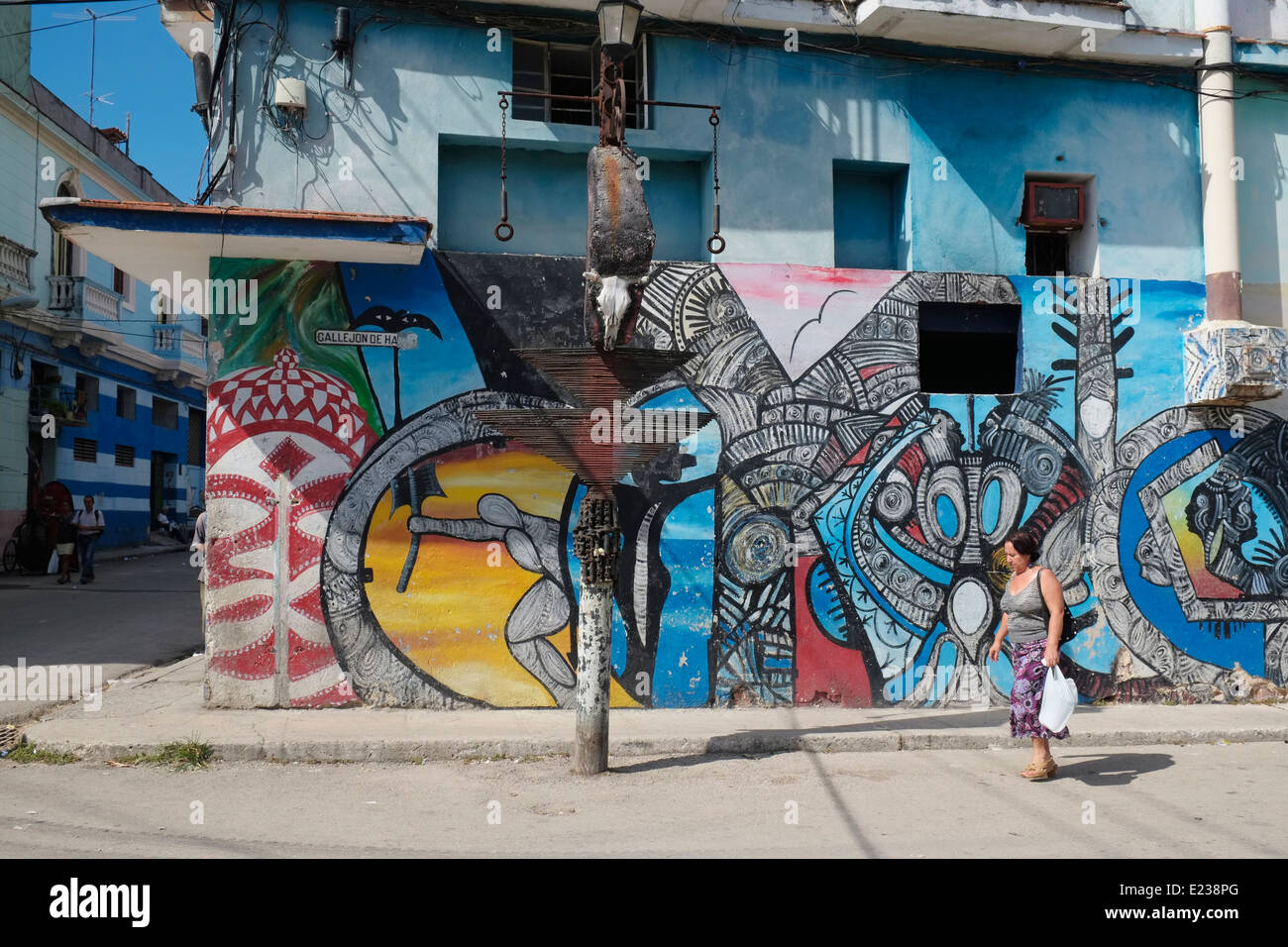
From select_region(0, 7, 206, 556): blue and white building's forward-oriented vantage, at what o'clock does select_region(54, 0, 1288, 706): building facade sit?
The building facade is roughly at 1 o'clock from the blue and white building.

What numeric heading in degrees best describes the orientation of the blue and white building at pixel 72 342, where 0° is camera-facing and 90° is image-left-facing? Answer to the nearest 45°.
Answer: approximately 315°

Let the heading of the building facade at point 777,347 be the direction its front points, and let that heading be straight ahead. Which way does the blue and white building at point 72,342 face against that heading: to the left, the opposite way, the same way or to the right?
to the left

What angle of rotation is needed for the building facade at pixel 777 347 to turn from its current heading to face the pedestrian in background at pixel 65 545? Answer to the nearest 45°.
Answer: approximately 135° to its right

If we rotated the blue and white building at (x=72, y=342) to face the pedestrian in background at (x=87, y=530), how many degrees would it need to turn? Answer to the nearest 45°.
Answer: approximately 45° to its right

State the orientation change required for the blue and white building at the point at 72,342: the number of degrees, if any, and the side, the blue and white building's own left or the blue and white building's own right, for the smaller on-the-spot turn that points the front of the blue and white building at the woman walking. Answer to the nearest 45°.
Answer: approximately 45° to the blue and white building's own right

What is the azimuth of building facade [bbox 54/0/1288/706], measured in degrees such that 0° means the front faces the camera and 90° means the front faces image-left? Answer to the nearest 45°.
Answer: approximately 0°
